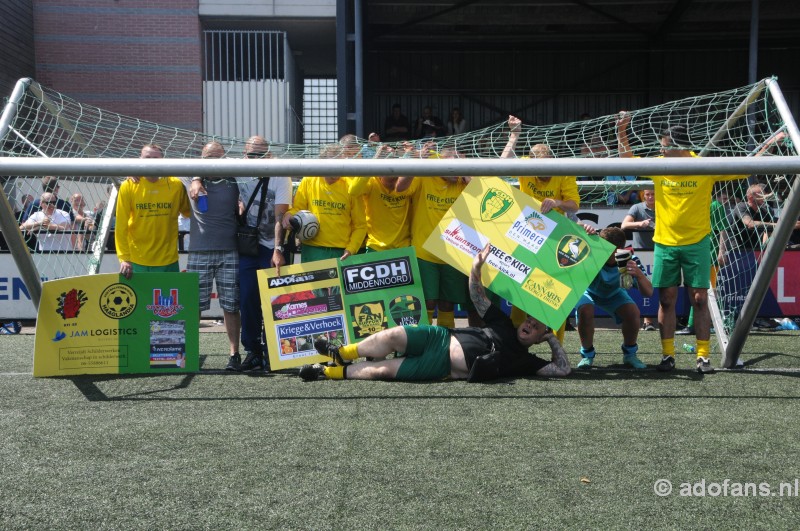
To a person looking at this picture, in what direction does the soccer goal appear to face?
facing the viewer

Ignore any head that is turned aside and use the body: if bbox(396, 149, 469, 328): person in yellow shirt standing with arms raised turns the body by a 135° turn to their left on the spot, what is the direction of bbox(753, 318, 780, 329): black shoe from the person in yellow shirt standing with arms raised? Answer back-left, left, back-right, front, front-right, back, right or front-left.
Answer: front

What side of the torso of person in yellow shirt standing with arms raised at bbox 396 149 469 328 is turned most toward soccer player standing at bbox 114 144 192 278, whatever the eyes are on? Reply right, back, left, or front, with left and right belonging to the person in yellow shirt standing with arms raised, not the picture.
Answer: right

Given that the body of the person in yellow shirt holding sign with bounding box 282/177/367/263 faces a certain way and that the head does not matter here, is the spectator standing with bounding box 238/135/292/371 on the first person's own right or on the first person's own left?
on the first person's own right

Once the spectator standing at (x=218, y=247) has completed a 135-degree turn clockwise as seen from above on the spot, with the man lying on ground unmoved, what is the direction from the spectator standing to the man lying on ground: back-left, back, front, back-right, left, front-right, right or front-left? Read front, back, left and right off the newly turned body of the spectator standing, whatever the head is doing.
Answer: back

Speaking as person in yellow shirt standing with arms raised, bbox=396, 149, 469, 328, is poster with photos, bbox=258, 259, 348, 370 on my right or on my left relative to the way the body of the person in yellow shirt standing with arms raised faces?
on my right

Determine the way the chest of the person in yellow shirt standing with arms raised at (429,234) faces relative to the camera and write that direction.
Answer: toward the camera
